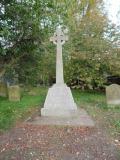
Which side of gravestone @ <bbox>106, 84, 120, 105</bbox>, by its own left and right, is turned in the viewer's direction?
front

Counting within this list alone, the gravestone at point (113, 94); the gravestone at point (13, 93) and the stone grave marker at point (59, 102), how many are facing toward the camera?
3

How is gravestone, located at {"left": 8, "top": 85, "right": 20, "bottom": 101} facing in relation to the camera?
toward the camera

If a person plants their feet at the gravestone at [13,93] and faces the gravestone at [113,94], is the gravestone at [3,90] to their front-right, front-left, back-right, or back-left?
back-left

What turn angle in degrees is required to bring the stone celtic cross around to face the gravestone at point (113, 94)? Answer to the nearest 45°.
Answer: approximately 135° to its left

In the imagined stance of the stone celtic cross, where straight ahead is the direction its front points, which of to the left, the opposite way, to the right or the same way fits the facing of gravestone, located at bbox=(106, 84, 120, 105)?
the same way

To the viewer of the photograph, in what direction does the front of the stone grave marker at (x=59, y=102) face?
facing the viewer

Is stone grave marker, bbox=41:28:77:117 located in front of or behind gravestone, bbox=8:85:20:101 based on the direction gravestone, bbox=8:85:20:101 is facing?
in front

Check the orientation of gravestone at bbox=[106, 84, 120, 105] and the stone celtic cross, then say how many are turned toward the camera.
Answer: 2

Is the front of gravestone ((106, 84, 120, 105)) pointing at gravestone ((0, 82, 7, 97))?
no

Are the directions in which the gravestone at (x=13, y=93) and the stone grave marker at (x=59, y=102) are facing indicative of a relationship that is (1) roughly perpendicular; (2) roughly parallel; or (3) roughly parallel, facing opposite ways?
roughly parallel

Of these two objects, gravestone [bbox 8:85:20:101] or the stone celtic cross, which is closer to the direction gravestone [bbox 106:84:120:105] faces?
the stone celtic cross

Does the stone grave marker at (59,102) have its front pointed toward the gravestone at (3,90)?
no

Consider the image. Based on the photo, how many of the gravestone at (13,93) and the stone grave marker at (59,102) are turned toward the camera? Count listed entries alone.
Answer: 2

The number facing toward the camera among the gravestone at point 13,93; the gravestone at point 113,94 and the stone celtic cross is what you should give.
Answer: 3

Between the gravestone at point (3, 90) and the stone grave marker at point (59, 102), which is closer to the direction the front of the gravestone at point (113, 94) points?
the stone grave marker
